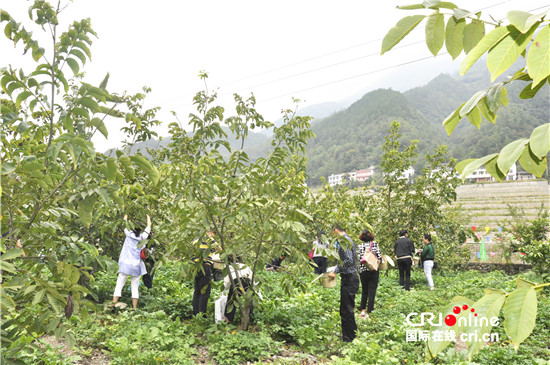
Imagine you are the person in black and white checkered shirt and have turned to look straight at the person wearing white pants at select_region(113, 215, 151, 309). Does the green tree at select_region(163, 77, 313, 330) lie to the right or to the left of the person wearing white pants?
left

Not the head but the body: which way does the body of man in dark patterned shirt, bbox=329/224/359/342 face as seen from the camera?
to the viewer's left

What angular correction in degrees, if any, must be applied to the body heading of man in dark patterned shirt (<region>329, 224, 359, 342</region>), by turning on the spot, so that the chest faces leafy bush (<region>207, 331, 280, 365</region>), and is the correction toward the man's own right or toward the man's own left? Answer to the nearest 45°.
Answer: approximately 45° to the man's own left

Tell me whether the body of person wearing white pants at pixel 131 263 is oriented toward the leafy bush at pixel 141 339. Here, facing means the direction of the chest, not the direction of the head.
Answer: no

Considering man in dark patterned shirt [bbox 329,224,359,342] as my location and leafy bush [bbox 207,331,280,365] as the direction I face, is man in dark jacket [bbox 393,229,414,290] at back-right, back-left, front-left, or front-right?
back-right

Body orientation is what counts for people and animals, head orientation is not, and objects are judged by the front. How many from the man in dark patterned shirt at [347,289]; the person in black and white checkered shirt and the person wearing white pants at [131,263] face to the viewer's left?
1

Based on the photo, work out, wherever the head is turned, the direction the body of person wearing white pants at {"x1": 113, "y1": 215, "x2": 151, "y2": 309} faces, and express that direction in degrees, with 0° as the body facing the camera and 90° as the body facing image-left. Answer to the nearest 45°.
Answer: approximately 180°

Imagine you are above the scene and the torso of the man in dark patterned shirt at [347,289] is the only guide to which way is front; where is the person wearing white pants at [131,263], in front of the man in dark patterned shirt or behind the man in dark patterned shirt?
in front
